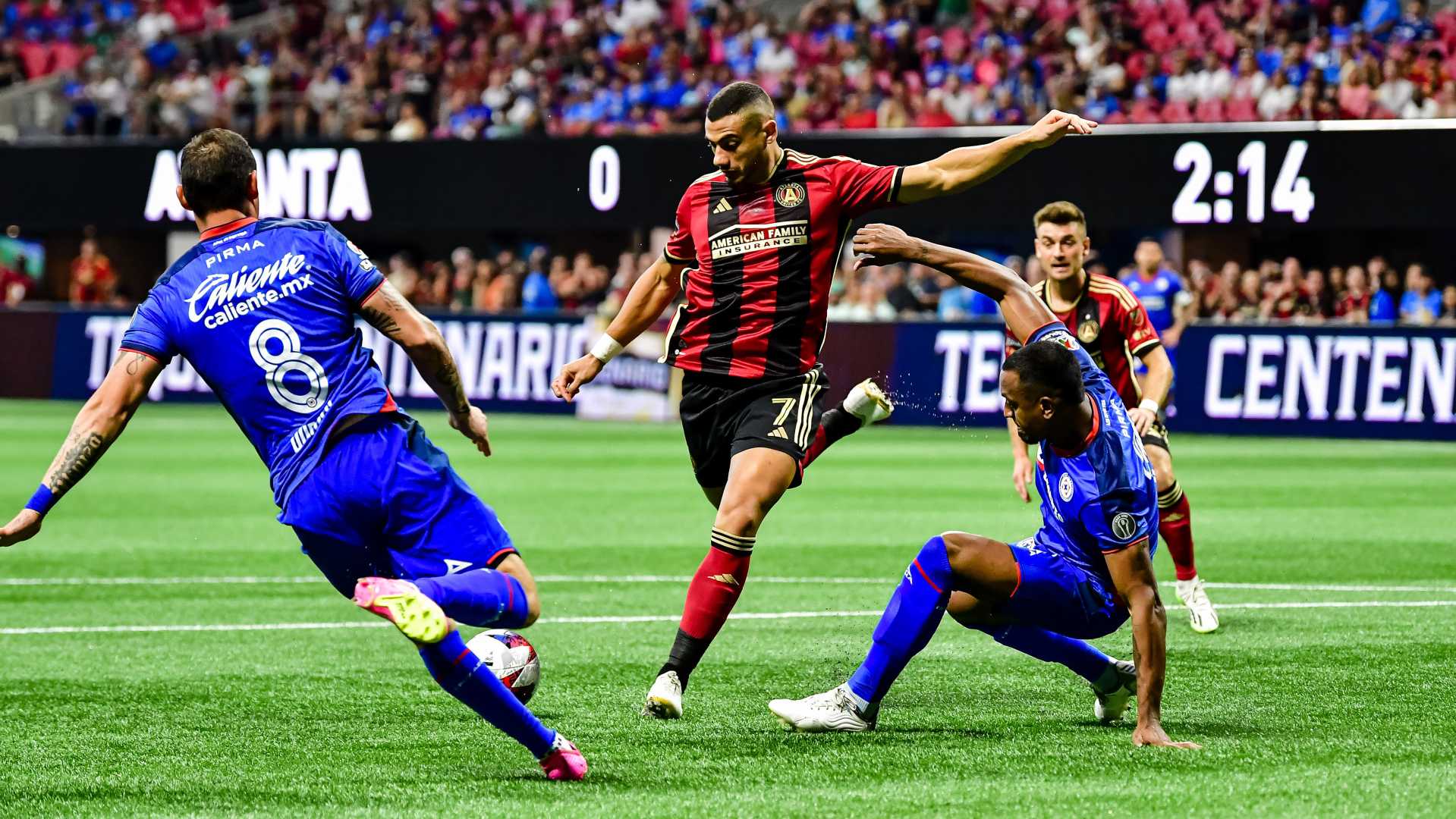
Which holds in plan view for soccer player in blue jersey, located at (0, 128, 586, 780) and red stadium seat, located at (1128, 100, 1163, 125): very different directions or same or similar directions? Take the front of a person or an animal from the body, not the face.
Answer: very different directions

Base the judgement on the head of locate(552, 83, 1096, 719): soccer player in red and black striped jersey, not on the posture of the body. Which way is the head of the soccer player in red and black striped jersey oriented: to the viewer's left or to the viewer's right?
to the viewer's left

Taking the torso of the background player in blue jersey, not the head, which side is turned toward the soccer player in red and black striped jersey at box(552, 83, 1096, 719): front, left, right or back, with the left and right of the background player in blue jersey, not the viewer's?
front

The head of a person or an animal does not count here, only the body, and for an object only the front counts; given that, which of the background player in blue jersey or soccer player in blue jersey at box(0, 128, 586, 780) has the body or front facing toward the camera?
the background player in blue jersey

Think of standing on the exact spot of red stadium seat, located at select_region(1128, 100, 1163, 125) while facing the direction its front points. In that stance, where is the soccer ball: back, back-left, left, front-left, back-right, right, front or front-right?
front

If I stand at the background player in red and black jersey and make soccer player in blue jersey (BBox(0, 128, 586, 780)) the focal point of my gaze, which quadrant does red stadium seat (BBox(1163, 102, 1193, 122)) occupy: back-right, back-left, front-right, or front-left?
back-right

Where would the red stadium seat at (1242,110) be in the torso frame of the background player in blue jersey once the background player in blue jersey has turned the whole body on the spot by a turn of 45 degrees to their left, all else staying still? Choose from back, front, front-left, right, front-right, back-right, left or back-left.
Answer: back-left

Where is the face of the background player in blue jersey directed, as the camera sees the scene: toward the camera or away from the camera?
toward the camera

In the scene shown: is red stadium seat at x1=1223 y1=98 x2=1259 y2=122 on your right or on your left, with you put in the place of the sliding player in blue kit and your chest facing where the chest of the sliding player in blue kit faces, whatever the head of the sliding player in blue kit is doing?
on your right

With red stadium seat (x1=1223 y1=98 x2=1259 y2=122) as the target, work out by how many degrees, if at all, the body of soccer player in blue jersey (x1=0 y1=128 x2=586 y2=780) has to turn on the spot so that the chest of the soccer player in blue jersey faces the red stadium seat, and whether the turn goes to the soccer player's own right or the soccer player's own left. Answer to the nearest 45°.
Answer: approximately 45° to the soccer player's own right

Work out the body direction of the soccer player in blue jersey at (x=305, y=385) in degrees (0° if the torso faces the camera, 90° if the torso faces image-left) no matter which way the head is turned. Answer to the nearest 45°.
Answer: approximately 180°

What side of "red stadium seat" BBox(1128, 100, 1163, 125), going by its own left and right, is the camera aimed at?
front

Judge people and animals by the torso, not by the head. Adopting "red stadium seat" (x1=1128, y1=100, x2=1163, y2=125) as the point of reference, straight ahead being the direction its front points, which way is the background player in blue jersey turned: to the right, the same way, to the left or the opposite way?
the same way

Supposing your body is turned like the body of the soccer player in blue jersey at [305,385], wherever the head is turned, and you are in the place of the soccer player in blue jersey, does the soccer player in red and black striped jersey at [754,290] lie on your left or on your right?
on your right

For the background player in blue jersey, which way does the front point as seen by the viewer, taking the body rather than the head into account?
toward the camera

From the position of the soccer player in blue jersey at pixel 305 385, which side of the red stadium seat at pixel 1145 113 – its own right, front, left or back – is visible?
front

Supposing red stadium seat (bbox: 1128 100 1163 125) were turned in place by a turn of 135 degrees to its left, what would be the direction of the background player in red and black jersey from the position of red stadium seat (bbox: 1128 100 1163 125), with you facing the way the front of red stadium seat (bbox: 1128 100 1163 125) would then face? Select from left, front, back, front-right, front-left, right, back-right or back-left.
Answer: back-right
